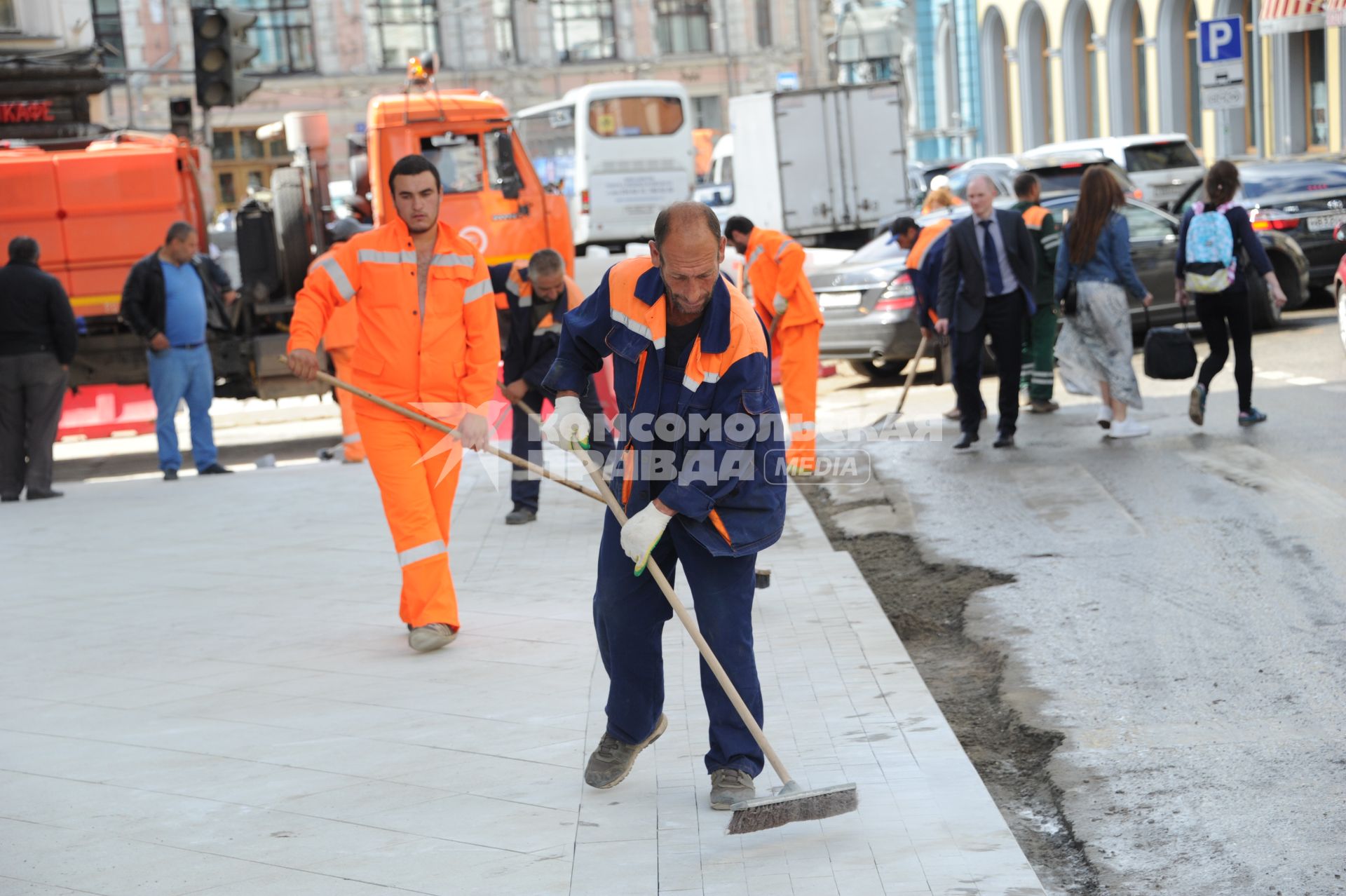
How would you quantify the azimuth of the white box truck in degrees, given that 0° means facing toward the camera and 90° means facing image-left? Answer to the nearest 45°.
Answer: approximately 135°

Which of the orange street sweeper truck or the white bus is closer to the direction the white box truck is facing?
the white bus

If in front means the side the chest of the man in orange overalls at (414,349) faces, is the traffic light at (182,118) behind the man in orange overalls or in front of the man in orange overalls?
behind

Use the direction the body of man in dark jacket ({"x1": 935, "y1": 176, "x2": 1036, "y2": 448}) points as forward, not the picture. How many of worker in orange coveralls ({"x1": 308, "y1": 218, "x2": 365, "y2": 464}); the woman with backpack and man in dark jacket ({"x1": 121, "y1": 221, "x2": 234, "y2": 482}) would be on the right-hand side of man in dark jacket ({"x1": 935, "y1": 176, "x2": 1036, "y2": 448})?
2

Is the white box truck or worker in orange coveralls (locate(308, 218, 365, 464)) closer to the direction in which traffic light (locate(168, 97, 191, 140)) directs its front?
the worker in orange coveralls

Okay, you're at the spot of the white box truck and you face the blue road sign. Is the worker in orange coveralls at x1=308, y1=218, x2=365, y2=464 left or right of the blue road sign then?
right

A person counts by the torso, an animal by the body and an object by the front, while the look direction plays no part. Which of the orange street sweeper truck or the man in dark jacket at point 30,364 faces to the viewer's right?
the orange street sweeper truck

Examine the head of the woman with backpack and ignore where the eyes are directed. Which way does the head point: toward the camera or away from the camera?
away from the camera

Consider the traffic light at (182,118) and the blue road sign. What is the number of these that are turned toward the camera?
2
